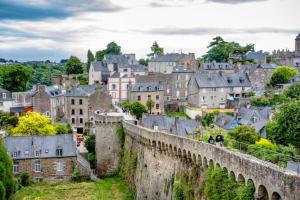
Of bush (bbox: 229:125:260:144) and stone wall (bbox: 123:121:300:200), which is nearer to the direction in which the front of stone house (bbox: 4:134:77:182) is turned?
the stone wall

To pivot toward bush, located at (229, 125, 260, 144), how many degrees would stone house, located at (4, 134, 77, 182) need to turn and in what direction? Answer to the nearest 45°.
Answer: approximately 90° to its left

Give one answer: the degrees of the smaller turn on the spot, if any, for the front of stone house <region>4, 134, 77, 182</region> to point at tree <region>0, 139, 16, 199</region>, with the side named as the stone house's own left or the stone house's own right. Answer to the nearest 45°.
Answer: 0° — it already faces it

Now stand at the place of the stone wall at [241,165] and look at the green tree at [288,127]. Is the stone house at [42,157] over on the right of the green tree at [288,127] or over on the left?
left

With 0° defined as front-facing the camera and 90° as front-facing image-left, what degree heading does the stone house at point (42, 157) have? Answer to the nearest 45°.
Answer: approximately 0°

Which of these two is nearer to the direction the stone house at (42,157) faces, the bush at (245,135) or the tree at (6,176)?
the tree

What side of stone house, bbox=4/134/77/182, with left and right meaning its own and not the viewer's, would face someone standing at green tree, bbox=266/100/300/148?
left
